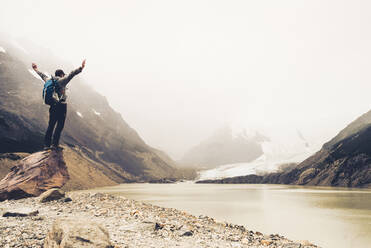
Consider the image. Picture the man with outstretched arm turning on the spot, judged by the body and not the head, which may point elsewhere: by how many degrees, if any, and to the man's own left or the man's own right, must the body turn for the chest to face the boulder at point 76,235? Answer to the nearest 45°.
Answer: approximately 135° to the man's own right

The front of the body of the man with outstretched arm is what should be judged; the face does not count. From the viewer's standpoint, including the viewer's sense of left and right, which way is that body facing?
facing away from the viewer and to the right of the viewer
